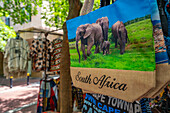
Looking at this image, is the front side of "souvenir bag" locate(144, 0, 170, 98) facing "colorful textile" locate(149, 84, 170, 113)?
no

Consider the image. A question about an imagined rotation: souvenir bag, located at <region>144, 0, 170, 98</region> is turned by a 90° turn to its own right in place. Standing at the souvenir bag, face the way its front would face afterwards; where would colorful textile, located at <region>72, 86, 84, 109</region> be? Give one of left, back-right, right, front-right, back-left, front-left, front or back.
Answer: front-right

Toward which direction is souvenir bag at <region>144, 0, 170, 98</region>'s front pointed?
toward the camera

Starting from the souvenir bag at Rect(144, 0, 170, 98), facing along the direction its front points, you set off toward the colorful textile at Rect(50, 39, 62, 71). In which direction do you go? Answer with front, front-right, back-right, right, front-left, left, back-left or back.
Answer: back-right

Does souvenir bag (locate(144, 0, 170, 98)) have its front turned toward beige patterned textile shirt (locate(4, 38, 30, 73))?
no

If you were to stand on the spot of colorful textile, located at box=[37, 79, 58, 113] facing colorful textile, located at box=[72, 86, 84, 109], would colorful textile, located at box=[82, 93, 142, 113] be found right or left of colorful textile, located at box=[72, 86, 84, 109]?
right

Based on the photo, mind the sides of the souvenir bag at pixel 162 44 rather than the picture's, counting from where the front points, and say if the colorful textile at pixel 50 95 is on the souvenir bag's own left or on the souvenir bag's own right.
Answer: on the souvenir bag's own right

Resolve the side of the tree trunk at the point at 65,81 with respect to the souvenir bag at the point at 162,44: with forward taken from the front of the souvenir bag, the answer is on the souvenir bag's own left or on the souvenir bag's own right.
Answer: on the souvenir bag's own right
